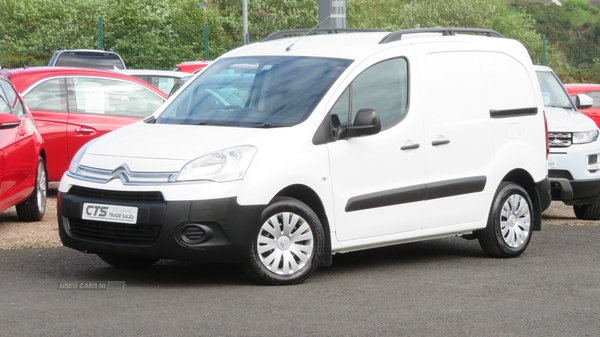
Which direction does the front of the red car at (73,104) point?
to the viewer's right

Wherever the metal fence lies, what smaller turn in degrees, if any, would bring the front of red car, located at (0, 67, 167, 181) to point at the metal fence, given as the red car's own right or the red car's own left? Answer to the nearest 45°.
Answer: approximately 90° to the red car's own left

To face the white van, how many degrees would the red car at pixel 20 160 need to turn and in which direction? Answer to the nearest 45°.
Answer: approximately 90° to its left

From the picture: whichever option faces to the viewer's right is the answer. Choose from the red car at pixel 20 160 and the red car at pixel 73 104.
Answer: the red car at pixel 73 104

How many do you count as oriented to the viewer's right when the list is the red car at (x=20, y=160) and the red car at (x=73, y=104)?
1

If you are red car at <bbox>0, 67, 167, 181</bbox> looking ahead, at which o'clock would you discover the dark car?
The dark car is roughly at 9 o'clock from the red car.

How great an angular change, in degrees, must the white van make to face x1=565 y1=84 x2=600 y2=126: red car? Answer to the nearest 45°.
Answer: approximately 180°

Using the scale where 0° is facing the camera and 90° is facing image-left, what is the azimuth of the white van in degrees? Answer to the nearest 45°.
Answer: approximately 45°
